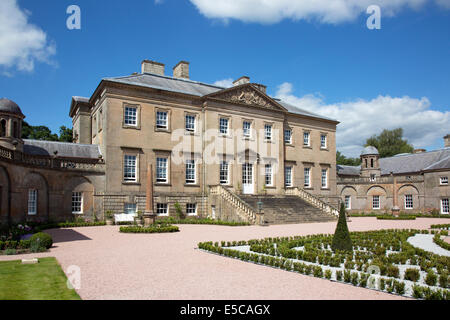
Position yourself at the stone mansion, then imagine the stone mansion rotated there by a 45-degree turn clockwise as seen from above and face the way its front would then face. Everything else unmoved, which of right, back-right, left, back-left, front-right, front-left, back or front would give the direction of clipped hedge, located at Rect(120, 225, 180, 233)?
front

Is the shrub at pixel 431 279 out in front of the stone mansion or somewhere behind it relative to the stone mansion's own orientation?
in front

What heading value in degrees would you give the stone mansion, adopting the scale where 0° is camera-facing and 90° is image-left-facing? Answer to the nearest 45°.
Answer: approximately 315°

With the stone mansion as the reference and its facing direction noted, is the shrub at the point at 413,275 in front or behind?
in front

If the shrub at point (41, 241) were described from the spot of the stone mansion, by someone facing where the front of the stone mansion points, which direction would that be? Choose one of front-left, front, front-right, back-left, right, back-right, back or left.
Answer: front-right

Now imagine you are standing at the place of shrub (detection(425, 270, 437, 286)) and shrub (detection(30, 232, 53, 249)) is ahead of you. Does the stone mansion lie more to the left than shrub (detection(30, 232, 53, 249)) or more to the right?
right
